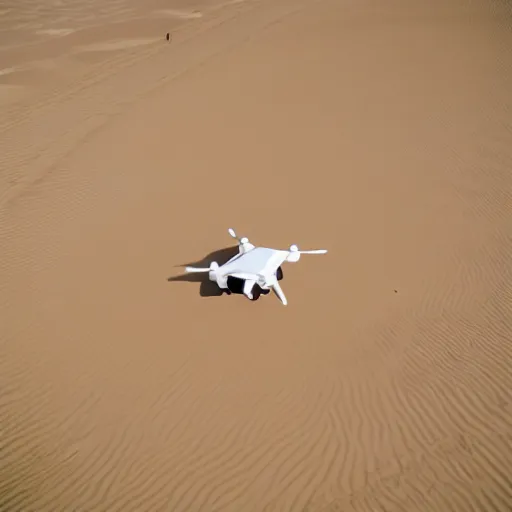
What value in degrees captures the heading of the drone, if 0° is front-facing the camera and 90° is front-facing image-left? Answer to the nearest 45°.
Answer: approximately 45°
